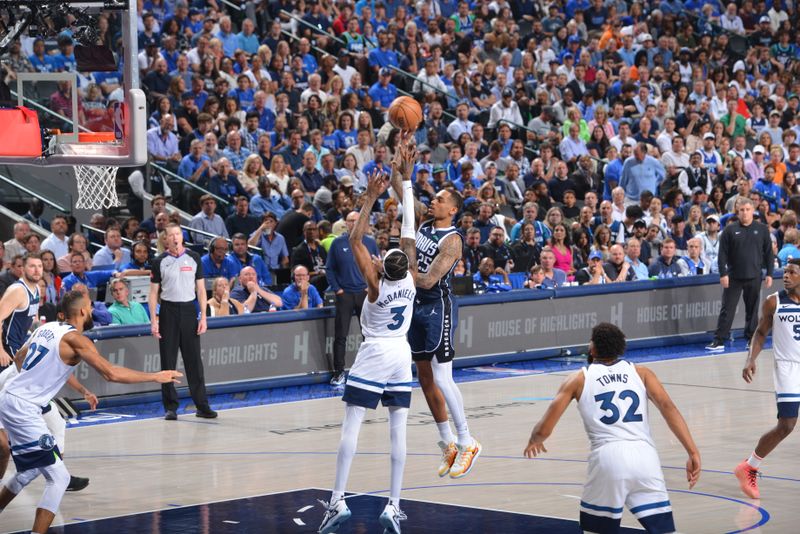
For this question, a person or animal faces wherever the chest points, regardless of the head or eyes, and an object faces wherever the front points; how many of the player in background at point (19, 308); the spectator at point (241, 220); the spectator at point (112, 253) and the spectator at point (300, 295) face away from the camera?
0

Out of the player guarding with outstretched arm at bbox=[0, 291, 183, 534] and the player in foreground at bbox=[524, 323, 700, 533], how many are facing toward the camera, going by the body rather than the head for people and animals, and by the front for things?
0

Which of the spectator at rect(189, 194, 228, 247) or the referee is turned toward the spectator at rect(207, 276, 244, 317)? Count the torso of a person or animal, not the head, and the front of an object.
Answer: the spectator at rect(189, 194, 228, 247)

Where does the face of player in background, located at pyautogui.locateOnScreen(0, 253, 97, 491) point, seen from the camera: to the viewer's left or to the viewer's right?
to the viewer's right

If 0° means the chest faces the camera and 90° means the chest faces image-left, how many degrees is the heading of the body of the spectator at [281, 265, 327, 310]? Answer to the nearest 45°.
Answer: approximately 0°

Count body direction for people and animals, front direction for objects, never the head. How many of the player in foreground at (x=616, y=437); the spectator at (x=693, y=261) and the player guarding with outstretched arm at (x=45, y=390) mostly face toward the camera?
1

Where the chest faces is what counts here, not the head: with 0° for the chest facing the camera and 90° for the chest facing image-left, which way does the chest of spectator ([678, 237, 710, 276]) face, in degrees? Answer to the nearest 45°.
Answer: approximately 0°

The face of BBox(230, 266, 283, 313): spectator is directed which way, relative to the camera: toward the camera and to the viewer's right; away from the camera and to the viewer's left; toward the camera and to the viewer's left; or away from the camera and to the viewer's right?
toward the camera and to the viewer's right

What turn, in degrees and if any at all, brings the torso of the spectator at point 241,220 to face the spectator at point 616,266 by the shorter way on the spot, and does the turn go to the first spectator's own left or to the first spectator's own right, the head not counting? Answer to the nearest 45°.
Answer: approximately 90° to the first spectator's own left

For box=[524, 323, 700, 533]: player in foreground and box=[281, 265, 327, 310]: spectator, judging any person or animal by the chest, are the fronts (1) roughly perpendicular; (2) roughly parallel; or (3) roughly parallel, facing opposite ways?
roughly parallel, facing opposite ways

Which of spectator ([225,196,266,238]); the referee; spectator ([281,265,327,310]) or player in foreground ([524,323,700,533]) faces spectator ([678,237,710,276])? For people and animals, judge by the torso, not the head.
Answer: the player in foreground

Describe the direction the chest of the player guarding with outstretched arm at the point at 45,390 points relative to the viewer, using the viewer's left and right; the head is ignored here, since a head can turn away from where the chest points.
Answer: facing away from the viewer and to the right of the viewer

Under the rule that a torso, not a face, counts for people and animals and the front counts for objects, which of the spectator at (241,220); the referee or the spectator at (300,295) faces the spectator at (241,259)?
the spectator at (241,220)

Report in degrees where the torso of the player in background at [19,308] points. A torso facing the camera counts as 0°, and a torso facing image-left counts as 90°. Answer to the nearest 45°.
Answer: approximately 315°

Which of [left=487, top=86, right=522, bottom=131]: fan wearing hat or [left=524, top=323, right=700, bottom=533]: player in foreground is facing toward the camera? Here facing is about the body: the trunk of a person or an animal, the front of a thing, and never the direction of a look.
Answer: the fan wearing hat

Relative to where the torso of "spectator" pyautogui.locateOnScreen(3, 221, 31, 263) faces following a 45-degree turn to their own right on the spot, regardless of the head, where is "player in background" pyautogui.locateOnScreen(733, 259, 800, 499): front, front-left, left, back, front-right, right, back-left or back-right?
front-left

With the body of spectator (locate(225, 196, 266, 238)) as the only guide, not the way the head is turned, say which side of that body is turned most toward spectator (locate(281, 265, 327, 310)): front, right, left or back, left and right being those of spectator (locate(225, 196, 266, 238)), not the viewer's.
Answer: front

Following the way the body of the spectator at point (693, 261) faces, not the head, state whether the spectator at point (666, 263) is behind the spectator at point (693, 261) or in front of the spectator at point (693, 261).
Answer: in front

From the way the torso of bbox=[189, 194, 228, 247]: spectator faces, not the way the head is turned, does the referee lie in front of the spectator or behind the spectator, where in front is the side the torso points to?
in front

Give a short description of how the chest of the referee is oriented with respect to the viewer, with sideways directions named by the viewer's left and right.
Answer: facing the viewer

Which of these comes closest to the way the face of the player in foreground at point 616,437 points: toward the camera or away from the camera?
away from the camera
